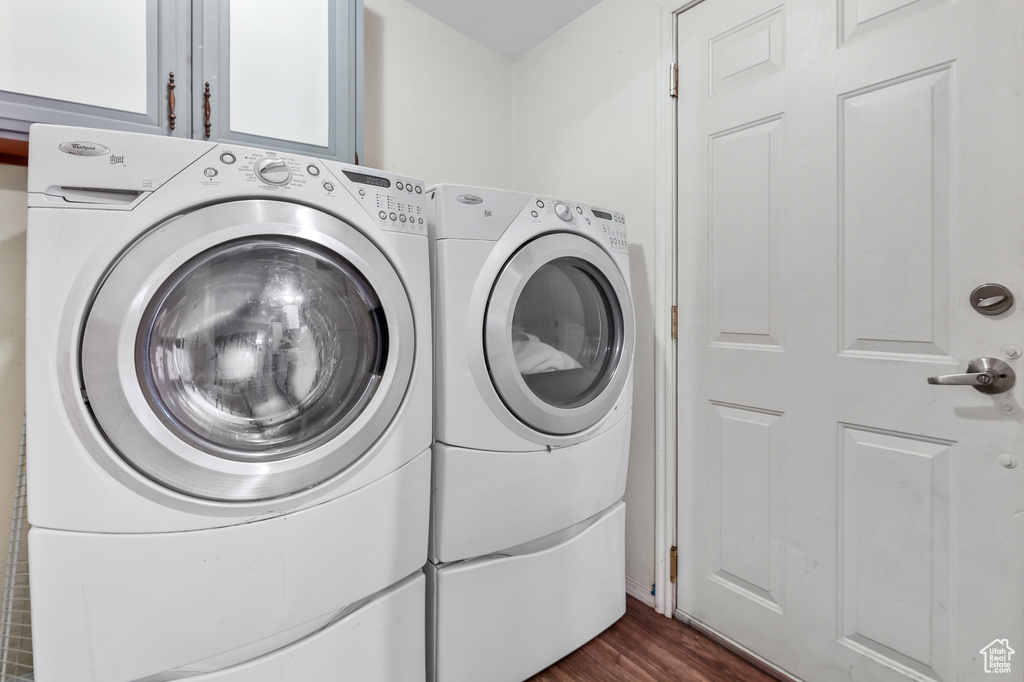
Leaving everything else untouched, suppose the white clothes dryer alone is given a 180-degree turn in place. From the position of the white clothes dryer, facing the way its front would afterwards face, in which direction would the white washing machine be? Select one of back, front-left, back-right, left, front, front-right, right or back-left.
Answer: left

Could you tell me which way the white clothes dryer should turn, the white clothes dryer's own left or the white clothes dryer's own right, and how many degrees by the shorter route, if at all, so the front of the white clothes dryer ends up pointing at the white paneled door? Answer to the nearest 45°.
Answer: approximately 45° to the white clothes dryer's own left

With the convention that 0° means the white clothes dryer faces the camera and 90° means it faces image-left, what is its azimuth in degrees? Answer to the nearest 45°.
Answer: approximately 315°
